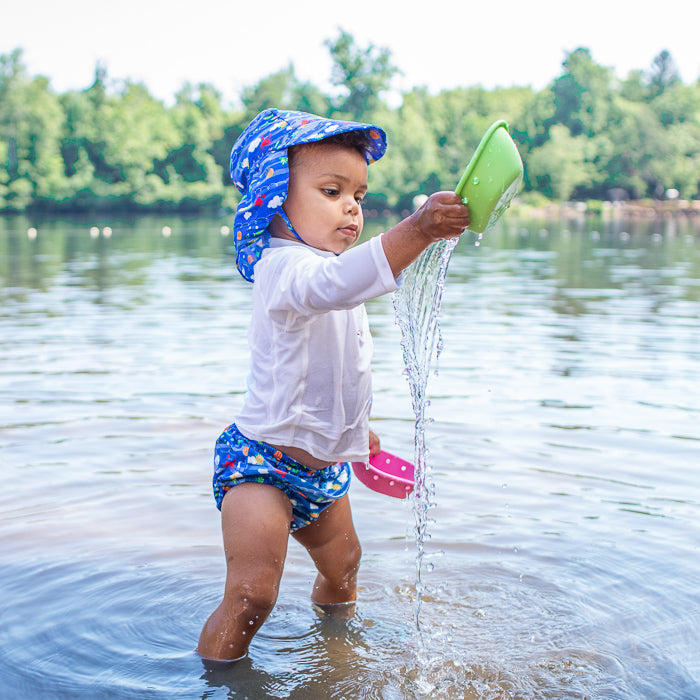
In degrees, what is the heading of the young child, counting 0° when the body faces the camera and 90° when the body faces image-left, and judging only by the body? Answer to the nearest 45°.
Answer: approximately 315°

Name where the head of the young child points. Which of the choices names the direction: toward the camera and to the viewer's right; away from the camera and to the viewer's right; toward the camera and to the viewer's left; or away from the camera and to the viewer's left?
toward the camera and to the viewer's right
